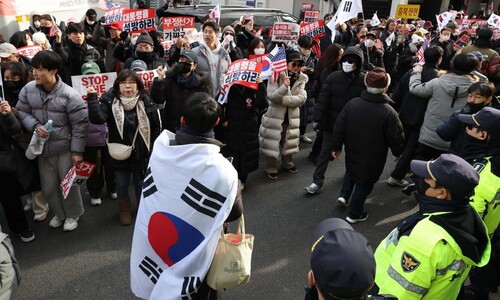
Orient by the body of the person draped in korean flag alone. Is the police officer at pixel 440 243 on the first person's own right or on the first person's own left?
on the first person's own right

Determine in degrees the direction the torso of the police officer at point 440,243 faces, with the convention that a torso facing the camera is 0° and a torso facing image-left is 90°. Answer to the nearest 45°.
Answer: approximately 90°

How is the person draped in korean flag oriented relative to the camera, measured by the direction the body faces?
away from the camera

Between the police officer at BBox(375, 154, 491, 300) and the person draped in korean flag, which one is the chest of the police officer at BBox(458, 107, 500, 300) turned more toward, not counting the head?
the person draped in korean flag

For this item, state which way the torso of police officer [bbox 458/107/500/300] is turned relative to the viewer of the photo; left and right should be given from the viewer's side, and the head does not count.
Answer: facing to the left of the viewer

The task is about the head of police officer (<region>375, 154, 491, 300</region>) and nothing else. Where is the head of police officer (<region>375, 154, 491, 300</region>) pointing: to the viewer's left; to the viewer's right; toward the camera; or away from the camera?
to the viewer's left

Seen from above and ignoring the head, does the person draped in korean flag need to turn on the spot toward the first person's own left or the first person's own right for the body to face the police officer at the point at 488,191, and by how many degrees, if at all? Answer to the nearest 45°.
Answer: approximately 90° to the first person's own right

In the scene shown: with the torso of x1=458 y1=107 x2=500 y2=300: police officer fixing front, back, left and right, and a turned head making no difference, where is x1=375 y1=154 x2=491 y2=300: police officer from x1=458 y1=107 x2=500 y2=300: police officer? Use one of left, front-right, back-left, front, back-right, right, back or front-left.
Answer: left

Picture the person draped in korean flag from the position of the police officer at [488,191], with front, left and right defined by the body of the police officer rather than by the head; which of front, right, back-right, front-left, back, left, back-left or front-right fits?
front-left

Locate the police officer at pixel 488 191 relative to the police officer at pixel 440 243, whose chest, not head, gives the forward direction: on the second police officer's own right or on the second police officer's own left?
on the second police officer's own right

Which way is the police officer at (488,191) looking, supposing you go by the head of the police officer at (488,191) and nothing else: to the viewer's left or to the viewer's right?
to the viewer's left
